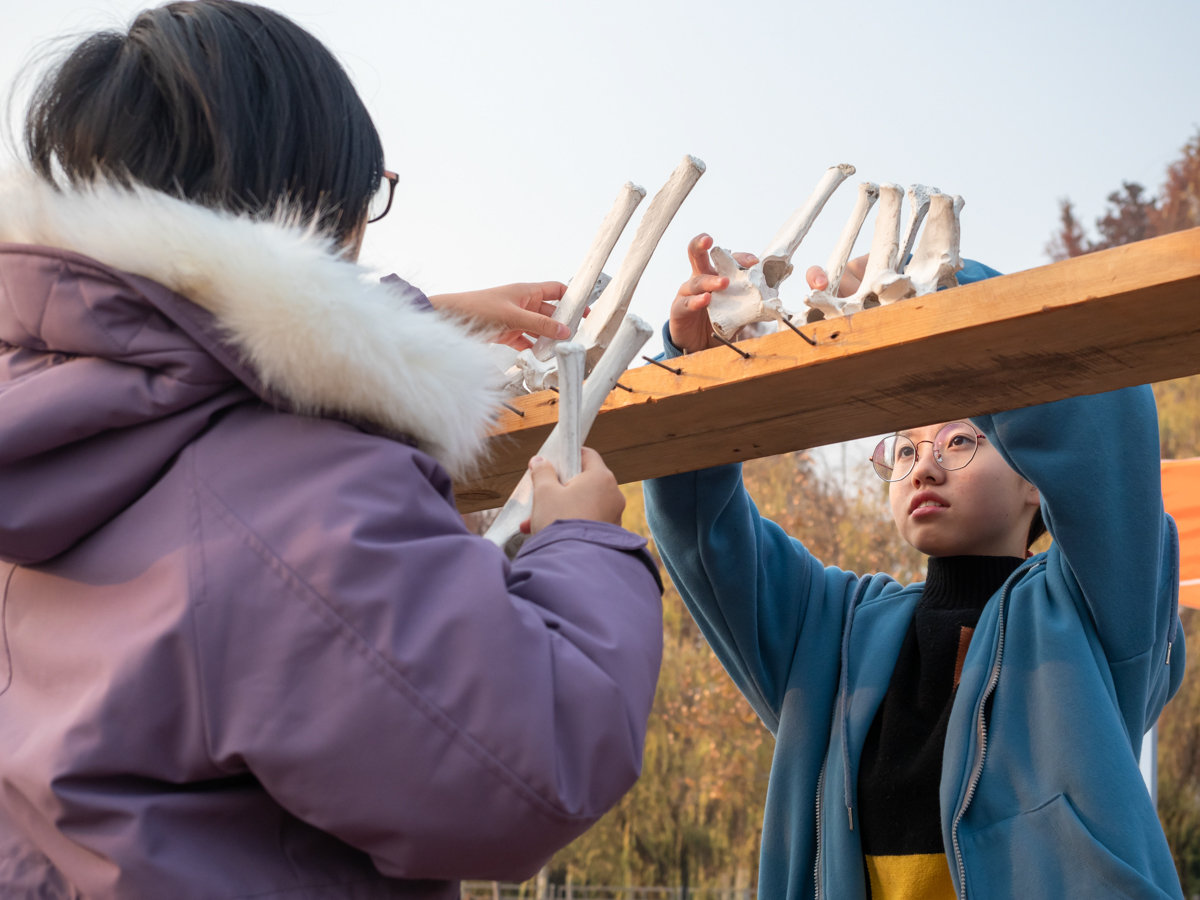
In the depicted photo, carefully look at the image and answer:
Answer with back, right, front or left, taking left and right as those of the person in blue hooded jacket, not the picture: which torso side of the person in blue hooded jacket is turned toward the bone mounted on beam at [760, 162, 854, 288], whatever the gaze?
front

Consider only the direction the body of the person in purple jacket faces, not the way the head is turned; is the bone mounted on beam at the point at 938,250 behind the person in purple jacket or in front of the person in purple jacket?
in front

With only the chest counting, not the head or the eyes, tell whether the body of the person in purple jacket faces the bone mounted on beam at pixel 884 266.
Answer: yes

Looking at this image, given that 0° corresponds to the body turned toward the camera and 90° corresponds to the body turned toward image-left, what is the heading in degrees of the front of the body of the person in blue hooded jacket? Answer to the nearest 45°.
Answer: approximately 45°

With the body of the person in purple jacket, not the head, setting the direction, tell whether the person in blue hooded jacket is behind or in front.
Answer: in front

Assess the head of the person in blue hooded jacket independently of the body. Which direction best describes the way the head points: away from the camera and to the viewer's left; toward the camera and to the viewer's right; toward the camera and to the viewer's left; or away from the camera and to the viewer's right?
toward the camera and to the viewer's left

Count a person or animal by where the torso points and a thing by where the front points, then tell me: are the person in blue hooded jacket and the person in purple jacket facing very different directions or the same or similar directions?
very different directions

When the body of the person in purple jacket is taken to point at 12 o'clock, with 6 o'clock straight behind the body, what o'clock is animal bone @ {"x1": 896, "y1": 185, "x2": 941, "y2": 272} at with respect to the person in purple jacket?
The animal bone is roughly at 12 o'clock from the person in purple jacket.

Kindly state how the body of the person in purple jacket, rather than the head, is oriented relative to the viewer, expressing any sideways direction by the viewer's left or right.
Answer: facing away from the viewer and to the right of the viewer

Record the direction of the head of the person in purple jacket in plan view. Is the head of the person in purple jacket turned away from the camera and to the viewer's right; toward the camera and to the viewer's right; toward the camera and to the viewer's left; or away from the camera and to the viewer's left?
away from the camera and to the viewer's right

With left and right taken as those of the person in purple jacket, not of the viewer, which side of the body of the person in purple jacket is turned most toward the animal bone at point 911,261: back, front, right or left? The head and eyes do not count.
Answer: front
